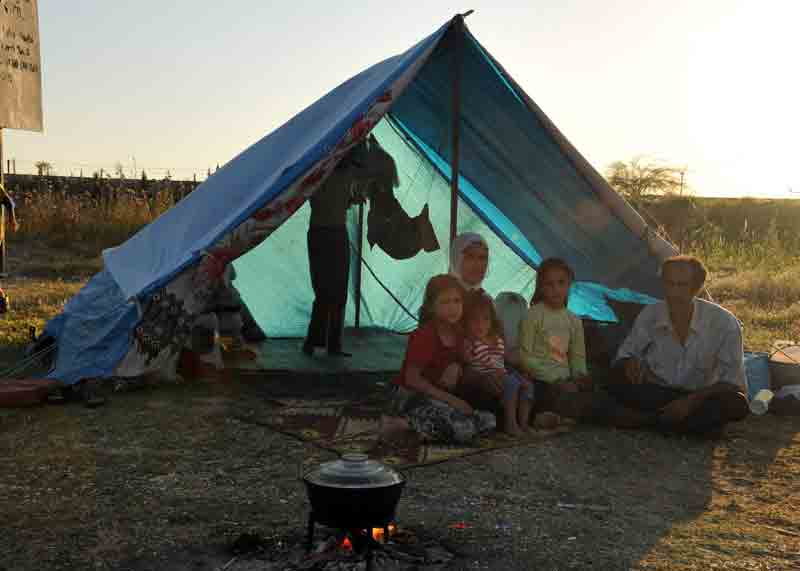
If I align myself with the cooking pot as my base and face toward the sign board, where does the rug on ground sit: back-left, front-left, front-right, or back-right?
front-right

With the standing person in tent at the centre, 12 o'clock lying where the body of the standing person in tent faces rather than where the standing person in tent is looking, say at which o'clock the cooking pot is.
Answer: The cooking pot is roughly at 3 o'clock from the standing person in tent.

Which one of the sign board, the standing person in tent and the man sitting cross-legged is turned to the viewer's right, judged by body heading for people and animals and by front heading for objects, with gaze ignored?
the standing person in tent

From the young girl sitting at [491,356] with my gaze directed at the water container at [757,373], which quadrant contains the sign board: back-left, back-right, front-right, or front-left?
back-left

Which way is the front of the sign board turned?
toward the camera

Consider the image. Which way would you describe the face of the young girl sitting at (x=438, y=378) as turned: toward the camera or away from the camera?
toward the camera

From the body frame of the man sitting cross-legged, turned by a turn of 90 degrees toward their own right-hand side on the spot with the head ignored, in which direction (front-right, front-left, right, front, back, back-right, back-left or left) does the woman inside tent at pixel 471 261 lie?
front

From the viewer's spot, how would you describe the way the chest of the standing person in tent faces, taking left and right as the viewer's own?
facing to the right of the viewer

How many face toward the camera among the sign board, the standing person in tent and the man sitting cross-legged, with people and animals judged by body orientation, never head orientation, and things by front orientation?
2

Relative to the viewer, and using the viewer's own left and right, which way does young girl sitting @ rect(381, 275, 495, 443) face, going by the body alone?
facing the viewer and to the right of the viewer

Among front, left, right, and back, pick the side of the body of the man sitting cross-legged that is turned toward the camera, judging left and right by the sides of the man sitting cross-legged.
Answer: front

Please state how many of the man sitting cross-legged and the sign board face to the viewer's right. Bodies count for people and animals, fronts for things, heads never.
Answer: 0

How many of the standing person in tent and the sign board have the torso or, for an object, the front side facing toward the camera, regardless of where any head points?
1
